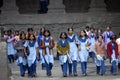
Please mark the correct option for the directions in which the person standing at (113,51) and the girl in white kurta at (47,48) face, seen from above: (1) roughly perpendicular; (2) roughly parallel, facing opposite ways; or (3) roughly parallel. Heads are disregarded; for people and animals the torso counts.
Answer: roughly parallel

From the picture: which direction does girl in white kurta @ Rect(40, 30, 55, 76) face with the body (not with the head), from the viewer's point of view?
toward the camera

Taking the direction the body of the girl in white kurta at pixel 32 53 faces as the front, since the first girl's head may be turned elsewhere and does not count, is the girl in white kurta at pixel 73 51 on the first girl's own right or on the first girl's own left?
on the first girl's own left

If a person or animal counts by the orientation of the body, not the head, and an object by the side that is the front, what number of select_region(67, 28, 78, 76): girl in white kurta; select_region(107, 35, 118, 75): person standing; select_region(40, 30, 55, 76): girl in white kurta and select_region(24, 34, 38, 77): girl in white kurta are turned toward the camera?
4

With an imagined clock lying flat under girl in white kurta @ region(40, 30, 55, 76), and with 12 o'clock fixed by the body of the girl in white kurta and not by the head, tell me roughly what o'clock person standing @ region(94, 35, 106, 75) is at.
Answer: The person standing is roughly at 9 o'clock from the girl in white kurta.

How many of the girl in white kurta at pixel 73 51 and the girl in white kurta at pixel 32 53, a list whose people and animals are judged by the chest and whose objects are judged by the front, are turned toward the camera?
2

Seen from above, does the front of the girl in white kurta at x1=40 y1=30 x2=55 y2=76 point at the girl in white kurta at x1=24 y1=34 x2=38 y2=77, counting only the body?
no

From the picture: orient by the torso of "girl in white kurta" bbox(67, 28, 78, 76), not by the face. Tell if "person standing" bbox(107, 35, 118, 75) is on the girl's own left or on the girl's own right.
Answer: on the girl's own left

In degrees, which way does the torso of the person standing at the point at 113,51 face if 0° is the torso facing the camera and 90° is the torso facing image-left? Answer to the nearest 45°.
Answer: approximately 0°

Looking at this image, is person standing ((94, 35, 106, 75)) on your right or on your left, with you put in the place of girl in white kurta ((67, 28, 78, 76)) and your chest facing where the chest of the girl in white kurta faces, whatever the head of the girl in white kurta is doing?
on your left

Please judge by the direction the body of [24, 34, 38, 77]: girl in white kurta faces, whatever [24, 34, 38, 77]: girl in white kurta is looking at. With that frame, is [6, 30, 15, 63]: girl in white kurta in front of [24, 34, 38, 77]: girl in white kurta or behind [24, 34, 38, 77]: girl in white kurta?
behind

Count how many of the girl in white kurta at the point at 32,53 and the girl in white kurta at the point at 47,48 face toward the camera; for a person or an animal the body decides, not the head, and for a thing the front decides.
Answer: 2

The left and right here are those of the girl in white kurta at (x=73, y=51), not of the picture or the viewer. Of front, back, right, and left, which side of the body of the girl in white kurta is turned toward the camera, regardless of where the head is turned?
front

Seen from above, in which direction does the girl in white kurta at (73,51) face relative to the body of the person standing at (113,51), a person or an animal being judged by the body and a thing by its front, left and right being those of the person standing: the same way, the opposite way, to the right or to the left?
the same way

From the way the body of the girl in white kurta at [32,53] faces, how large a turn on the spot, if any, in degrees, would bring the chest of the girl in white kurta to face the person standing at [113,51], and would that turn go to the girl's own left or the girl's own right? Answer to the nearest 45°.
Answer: approximately 90° to the girl's own left

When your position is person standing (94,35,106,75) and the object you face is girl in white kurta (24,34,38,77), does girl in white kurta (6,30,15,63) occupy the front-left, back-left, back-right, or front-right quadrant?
front-right

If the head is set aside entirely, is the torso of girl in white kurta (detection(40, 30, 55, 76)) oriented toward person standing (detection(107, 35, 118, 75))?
no
